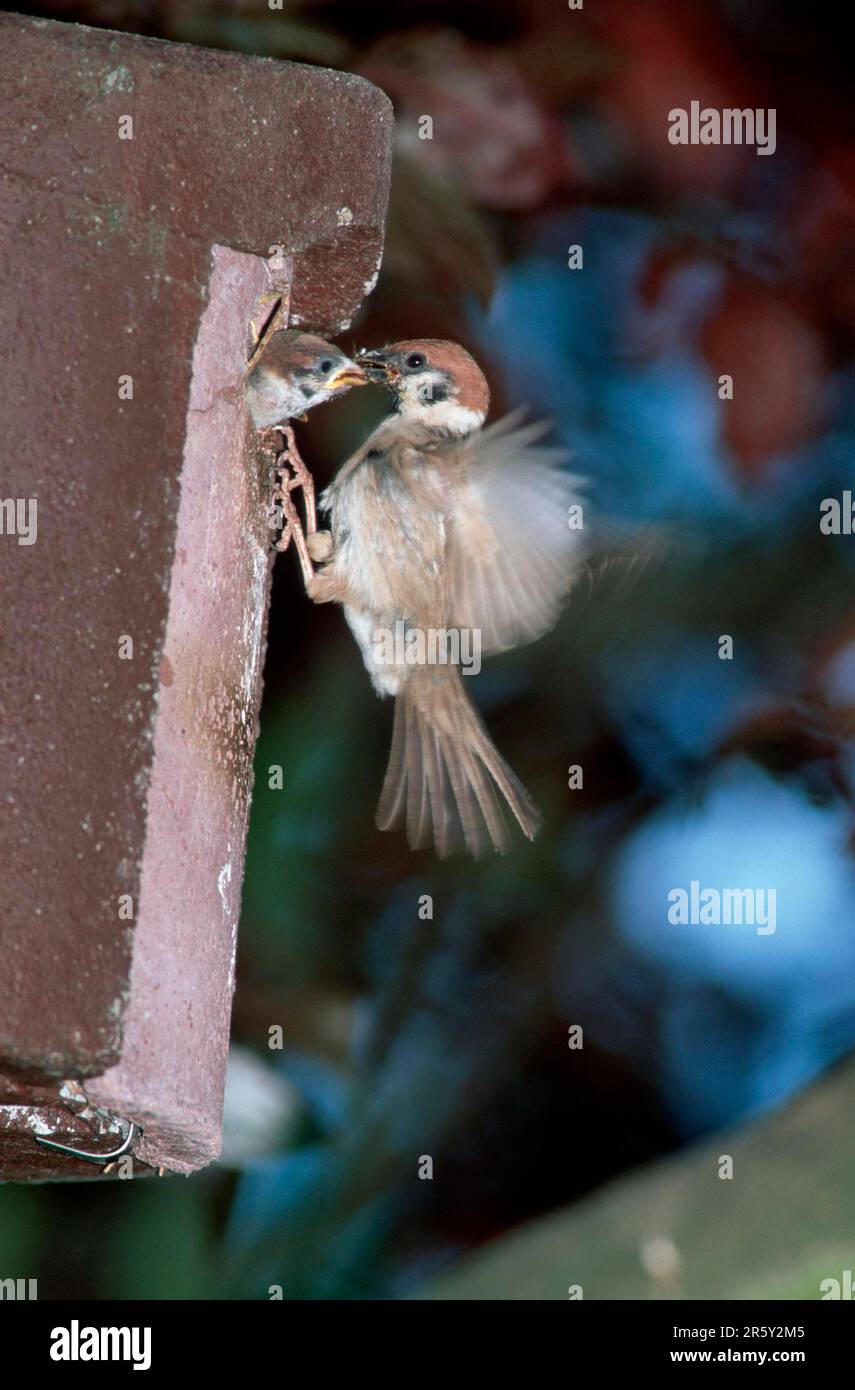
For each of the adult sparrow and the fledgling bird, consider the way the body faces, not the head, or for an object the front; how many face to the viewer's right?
1

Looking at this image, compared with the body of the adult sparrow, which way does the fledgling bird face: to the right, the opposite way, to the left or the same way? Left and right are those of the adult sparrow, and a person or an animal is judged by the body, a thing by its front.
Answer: the opposite way

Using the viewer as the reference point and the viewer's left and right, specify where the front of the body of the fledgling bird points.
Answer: facing to the right of the viewer

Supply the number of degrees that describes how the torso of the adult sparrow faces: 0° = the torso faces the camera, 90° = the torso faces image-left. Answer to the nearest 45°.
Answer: approximately 90°
